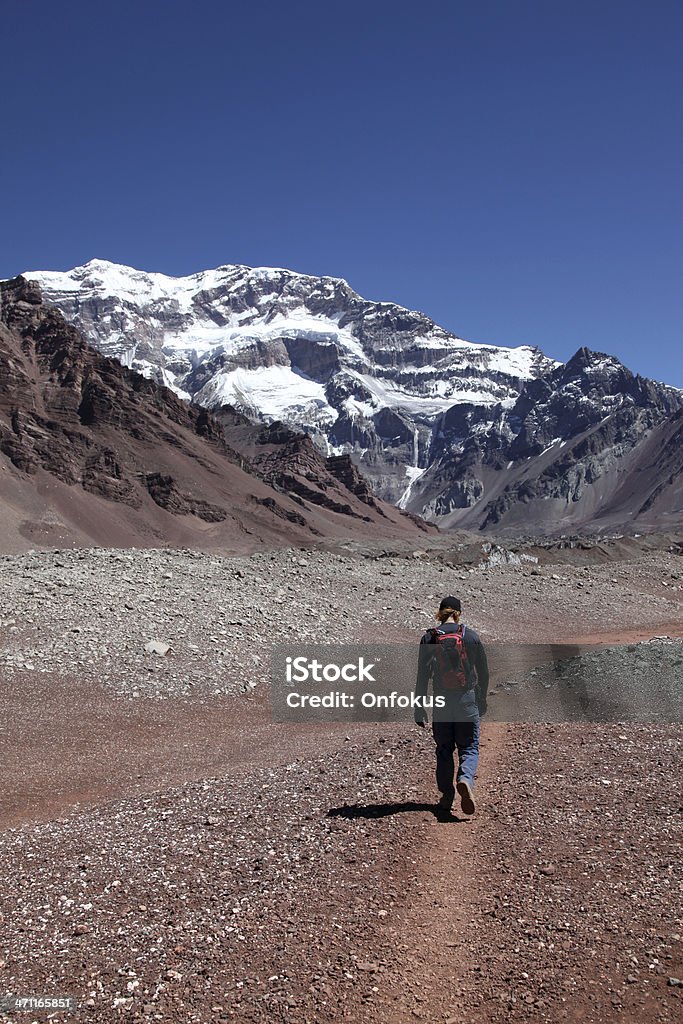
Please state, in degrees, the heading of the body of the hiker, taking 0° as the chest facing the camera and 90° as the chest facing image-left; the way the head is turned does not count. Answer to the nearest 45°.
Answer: approximately 180°
